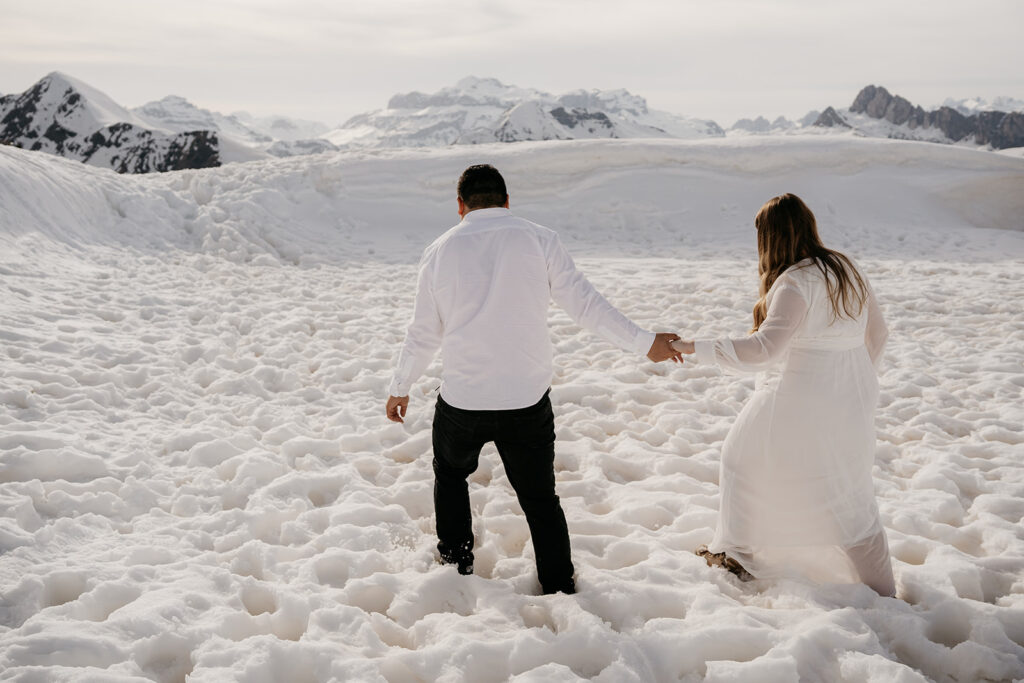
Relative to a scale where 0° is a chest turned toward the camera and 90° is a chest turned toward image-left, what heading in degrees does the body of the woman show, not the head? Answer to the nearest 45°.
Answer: approximately 135°

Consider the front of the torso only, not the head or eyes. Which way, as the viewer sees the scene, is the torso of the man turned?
away from the camera

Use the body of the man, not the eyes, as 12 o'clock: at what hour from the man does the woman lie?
The woman is roughly at 3 o'clock from the man.

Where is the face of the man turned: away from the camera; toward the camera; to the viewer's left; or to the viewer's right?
away from the camera

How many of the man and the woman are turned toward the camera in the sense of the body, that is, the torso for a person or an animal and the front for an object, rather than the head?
0

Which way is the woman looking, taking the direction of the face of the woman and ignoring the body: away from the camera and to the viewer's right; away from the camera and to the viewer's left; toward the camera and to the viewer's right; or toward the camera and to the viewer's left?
away from the camera and to the viewer's left

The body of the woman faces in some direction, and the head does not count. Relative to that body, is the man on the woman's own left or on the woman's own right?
on the woman's own left
